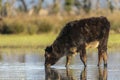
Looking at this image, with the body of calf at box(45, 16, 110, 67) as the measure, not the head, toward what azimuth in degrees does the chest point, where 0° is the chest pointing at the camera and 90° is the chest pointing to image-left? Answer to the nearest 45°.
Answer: approximately 90°
